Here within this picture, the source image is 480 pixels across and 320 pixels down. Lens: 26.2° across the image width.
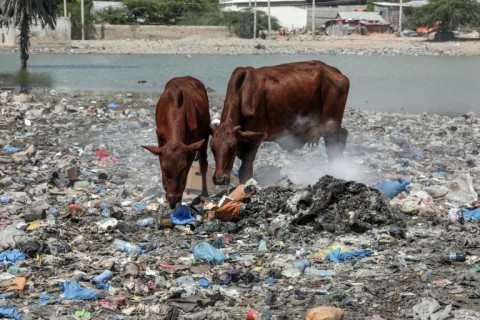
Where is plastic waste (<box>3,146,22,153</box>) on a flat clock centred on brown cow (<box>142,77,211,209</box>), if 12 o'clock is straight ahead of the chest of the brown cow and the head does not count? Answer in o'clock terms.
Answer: The plastic waste is roughly at 5 o'clock from the brown cow.

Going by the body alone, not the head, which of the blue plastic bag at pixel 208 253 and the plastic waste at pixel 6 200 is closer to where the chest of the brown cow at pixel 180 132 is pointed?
the blue plastic bag

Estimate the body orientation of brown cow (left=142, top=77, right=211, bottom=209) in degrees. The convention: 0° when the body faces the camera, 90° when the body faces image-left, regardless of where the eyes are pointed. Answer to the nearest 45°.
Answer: approximately 0°

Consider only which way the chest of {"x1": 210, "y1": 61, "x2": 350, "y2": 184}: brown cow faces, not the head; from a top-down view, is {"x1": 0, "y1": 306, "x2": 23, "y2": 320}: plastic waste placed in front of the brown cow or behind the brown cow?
in front

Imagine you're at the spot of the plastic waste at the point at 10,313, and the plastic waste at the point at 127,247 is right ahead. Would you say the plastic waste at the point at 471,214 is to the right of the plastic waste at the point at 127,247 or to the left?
right

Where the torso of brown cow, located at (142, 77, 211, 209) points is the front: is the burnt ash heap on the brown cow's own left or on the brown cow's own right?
on the brown cow's own left

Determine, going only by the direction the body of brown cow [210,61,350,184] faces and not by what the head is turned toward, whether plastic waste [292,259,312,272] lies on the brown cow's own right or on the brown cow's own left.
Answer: on the brown cow's own left

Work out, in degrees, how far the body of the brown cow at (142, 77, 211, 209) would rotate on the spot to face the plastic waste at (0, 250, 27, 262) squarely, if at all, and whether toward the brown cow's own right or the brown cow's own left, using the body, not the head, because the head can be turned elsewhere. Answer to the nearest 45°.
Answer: approximately 45° to the brown cow's own right

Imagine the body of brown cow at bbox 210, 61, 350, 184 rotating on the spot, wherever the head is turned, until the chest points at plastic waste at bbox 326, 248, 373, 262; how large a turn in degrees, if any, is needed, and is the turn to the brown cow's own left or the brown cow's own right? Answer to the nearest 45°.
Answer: approximately 45° to the brown cow's own left

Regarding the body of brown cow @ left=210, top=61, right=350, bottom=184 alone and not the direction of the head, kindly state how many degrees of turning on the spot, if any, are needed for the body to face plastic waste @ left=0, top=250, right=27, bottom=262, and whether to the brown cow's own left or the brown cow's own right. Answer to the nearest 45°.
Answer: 0° — it already faces it
